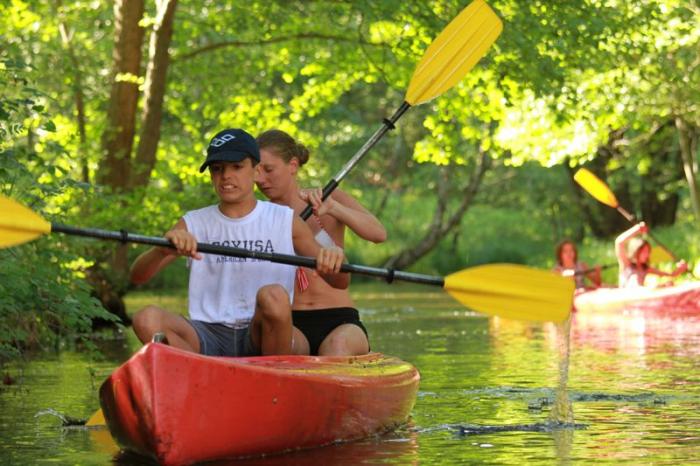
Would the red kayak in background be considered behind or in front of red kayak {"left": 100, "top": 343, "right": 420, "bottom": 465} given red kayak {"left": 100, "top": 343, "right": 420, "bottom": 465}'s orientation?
behind

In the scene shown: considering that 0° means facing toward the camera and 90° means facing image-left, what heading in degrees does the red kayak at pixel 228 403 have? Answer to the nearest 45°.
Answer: approximately 45°

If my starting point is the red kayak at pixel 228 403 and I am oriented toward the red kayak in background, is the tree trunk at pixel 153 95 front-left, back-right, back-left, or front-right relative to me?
front-left

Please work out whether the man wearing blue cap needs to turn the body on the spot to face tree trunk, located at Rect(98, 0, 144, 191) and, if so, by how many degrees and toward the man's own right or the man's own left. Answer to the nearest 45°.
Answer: approximately 180°

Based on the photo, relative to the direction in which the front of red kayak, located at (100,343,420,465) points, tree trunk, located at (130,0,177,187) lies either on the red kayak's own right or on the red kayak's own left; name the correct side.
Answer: on the red kayak's own right

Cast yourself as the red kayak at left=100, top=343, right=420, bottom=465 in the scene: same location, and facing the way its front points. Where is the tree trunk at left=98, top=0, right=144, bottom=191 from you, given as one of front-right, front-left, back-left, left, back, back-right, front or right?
back-right

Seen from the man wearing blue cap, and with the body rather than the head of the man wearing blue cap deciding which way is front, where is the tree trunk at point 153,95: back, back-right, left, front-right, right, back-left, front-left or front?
back

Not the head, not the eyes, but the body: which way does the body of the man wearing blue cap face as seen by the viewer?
toward the camera
